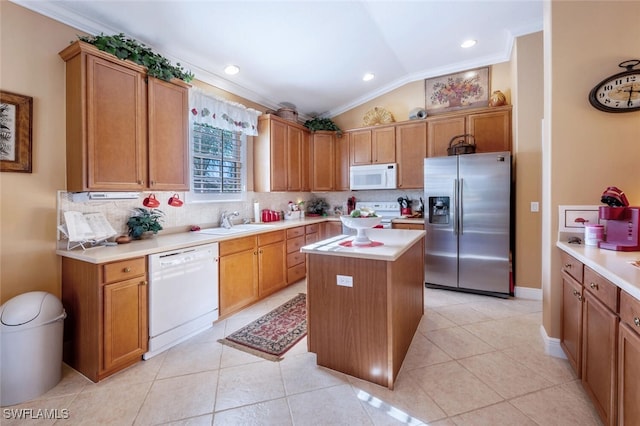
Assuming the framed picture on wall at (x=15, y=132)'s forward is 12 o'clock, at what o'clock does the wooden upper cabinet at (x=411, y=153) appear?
The wooden upper cabinet is roughly at 11 o'clock from the framed picture on wall.

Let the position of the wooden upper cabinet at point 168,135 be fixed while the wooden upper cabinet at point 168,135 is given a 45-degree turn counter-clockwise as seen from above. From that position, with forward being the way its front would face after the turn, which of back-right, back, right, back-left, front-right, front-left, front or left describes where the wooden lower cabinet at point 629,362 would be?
front-right

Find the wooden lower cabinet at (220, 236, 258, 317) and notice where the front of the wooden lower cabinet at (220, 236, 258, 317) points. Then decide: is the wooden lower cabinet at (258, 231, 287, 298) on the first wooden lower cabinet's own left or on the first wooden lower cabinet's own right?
on the first wooden lower cabinet's own left

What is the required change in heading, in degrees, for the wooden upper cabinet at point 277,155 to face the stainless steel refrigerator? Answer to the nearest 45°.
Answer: approximately 45° to its left

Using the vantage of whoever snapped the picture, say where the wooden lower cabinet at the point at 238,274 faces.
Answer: facing the viewer and to the right of the viewer

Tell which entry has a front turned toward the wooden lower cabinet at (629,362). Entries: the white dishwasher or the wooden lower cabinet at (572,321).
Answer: the white dishwasher

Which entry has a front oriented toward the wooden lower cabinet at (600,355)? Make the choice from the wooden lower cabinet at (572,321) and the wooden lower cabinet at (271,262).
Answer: the wooden lower cabinet at (271,262)

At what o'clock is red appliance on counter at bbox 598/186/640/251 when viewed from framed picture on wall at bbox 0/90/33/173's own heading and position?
The red appliance on counter is roughly at 12 o'clock from the framed picture on wall.

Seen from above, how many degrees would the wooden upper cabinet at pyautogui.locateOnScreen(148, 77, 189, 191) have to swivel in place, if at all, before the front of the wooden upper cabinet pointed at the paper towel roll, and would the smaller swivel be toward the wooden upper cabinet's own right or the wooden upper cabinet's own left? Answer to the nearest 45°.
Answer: approximately 90° to the wooden upper cabinet's own left

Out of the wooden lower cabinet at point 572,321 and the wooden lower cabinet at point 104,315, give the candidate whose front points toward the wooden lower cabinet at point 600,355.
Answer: the wooden lower cabinet at point 104,315

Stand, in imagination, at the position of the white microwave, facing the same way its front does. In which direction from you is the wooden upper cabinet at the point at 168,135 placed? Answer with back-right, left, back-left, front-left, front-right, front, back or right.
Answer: front-right

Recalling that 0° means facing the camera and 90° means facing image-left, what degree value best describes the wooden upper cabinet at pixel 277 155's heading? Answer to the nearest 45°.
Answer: approximately 315°
